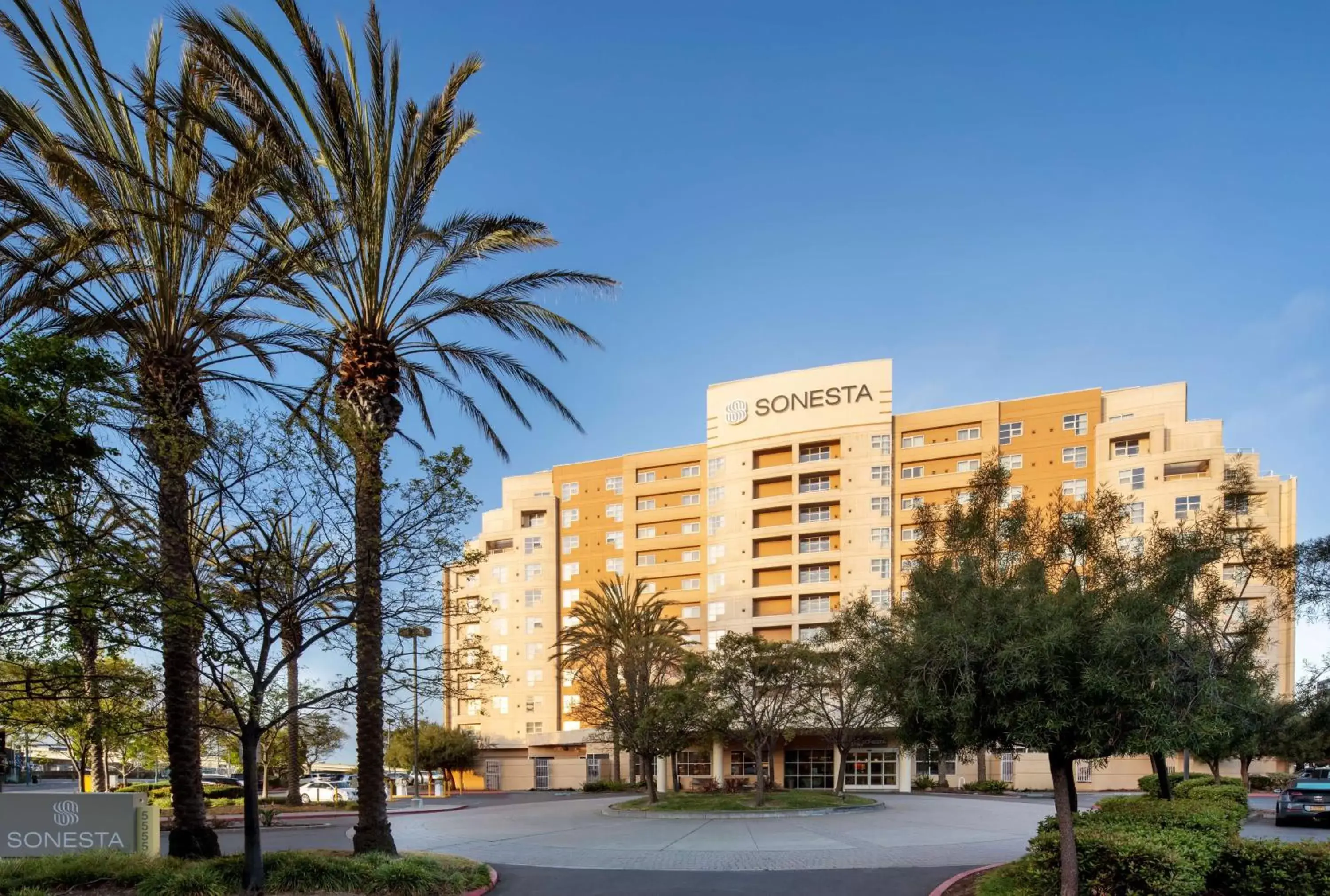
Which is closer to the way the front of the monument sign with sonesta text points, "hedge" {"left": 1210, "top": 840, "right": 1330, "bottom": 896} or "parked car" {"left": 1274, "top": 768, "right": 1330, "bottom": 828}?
the hedge

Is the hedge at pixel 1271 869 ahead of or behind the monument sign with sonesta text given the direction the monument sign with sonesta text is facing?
ahead

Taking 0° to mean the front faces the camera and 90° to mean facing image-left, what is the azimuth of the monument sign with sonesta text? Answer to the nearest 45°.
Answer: approximately 0°

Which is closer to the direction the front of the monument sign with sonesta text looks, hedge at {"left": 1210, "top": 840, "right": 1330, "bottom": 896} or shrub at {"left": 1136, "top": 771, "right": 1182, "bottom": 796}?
the hedge

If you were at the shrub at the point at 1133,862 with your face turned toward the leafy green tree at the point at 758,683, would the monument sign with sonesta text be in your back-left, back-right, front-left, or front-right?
front-left

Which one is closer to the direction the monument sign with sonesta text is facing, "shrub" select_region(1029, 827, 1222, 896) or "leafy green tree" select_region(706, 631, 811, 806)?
the shrub
